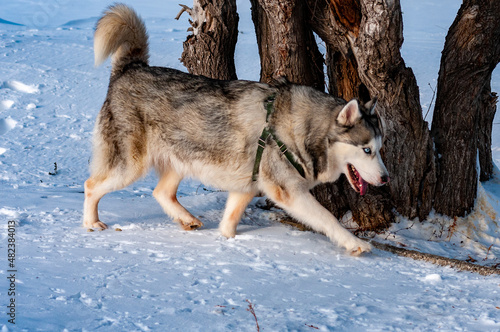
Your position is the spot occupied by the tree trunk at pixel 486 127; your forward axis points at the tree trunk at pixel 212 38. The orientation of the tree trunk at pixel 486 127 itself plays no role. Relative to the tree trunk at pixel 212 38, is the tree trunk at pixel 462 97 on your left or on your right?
left

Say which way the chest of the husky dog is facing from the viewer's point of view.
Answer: to the viewer's right

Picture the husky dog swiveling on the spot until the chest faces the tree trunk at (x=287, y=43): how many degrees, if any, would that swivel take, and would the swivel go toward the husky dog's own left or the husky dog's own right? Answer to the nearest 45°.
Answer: approximately 45° to the husky dog's own left

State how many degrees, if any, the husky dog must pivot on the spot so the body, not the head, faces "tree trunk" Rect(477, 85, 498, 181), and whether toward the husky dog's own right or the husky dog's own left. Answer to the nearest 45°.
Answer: approximately 45° to the husky dog's own left

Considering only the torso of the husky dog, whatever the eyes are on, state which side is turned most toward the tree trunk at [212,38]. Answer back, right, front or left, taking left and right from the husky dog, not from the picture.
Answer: left
